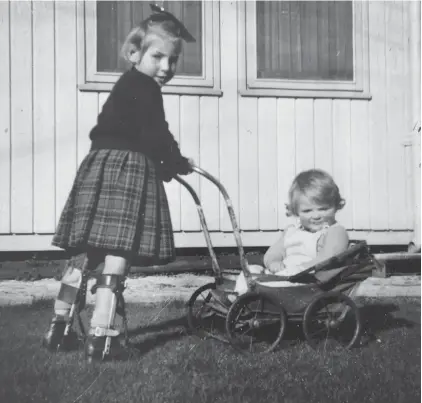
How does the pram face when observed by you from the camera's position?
facing away from the viewer and to the right of the viewer
